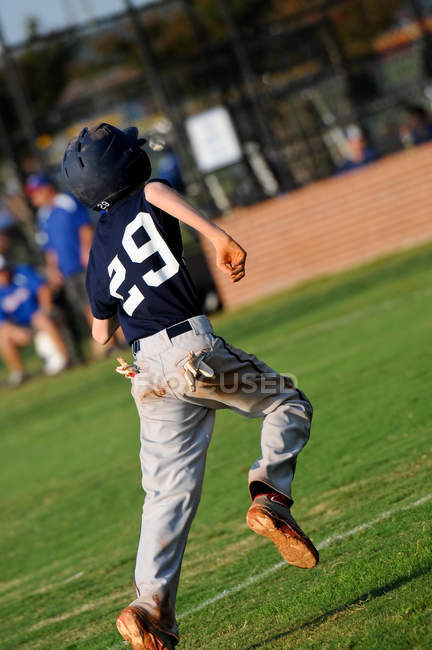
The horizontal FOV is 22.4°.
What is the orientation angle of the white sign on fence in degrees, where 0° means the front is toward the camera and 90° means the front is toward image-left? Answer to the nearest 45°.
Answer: approximately 0°

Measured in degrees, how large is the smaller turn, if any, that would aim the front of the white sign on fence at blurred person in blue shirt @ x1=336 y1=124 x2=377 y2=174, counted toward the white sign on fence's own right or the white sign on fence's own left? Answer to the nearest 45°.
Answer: approximately 45° to the white sign on fence's own left

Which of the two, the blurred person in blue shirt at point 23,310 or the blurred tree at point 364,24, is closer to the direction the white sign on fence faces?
the blurred person in blue shirt

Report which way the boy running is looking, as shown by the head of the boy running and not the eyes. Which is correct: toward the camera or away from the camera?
away from the camera

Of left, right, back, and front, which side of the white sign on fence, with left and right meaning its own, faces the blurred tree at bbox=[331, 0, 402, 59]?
back

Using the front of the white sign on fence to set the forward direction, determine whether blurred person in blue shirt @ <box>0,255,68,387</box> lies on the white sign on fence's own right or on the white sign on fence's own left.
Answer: on the white sign on fence's own right

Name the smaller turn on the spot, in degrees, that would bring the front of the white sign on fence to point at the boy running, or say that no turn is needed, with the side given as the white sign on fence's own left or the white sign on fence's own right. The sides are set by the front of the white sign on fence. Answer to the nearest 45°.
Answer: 0° — it already faces them

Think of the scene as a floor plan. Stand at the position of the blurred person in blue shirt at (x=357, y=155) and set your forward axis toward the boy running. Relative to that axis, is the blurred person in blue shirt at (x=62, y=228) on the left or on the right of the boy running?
right

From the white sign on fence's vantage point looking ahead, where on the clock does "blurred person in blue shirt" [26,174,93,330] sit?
The blurred person in blue shirt is roughly at 1 o'clock from the white sign on fence.
